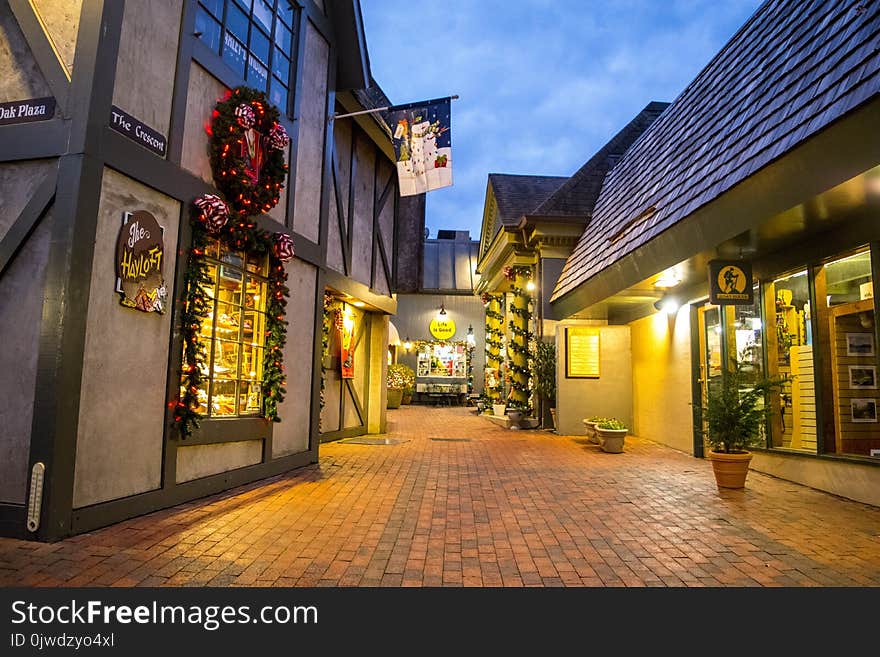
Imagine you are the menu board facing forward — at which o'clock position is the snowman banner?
The snowman banner is roughly at 1 o'clock from the menu board.

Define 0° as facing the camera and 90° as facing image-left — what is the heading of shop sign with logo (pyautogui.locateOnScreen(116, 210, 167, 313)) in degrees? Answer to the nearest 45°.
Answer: approximately 315°

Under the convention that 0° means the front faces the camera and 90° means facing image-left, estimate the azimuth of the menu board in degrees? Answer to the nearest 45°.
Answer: approximately 0°

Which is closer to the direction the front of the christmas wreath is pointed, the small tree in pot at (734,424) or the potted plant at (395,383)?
the small tree in pot
